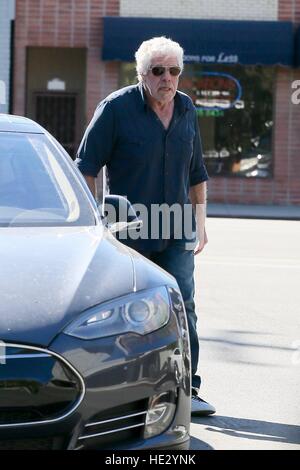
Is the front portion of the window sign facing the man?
yes

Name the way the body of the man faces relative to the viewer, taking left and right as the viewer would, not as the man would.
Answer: facing the viewer and to the right of the viewer

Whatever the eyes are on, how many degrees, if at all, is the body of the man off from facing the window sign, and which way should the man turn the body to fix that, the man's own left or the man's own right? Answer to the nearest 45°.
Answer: approximately 135° to the man's own left

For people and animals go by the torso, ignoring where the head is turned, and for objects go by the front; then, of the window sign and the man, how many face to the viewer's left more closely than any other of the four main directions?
0

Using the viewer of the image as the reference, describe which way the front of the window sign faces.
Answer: facing the viewer

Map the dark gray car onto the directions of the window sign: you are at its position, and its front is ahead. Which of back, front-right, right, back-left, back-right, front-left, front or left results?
front

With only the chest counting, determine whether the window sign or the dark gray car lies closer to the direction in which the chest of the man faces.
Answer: the dark gray car

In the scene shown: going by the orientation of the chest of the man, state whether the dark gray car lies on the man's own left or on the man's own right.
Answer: on the man's own right
